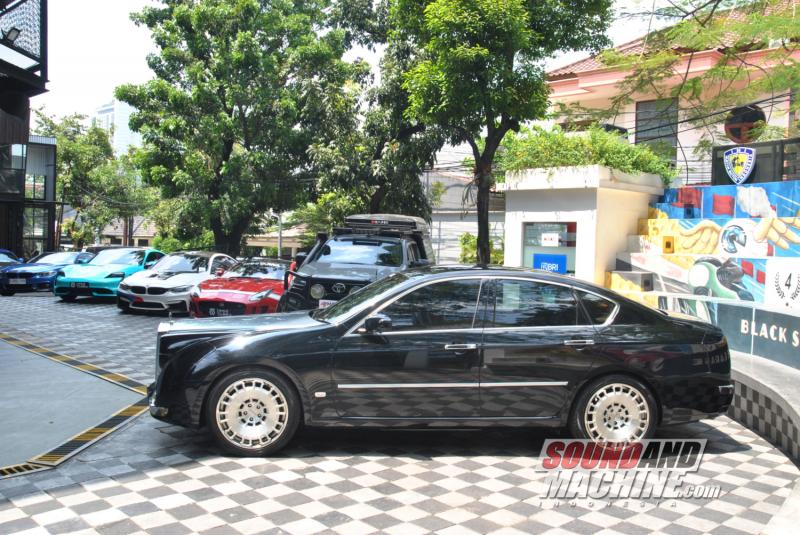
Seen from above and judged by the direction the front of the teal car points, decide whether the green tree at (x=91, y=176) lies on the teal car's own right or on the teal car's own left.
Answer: on the teal car's own right

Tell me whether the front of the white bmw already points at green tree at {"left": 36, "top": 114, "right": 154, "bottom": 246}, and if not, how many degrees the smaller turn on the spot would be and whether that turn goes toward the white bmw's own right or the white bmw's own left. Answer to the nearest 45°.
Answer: approximately 135° to the white bmw's own right

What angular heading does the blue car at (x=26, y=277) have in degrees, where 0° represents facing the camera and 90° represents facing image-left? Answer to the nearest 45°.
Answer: approximately 45°

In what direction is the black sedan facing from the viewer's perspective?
to the viewer's left

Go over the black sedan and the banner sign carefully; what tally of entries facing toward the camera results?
1

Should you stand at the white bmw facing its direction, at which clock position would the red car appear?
The red car is roughly at 10 o'clock from the white bmw.

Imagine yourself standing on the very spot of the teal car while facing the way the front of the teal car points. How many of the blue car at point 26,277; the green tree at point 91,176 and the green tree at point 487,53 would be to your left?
1
